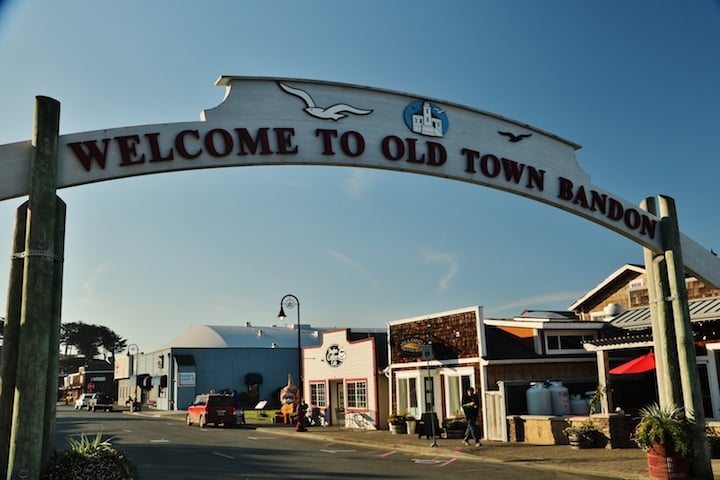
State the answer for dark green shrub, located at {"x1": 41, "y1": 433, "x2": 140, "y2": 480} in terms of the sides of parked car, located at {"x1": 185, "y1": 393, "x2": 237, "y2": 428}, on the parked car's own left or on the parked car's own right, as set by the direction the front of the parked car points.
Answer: on the parked car's own left

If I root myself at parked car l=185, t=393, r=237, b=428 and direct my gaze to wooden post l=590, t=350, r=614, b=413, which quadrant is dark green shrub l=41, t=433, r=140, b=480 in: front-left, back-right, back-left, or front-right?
front-right
